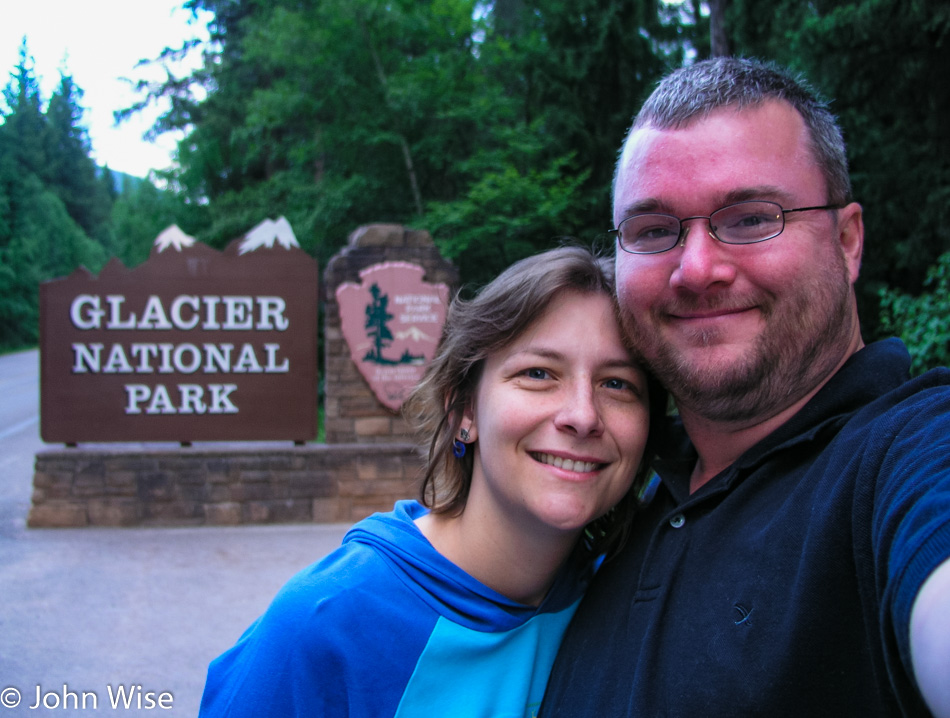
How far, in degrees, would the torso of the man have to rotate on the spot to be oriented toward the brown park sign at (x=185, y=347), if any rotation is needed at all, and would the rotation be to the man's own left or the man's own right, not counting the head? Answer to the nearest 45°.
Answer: approximately 90° to the man's own right

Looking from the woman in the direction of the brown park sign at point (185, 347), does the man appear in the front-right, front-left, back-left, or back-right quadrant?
back-right

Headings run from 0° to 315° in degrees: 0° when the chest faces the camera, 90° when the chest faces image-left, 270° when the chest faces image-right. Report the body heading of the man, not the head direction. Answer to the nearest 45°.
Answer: approximately 45°

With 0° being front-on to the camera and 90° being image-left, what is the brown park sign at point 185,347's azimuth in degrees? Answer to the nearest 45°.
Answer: approximately 0°

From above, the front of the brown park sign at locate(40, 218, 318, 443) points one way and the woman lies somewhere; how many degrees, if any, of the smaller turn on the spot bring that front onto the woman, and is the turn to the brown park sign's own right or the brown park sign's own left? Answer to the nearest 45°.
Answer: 0° — it already faces them

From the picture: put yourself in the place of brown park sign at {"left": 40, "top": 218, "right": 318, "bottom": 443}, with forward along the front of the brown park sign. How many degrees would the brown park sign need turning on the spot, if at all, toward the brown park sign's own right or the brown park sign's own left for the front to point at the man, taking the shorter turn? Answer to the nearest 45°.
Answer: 0° — it already faces them
